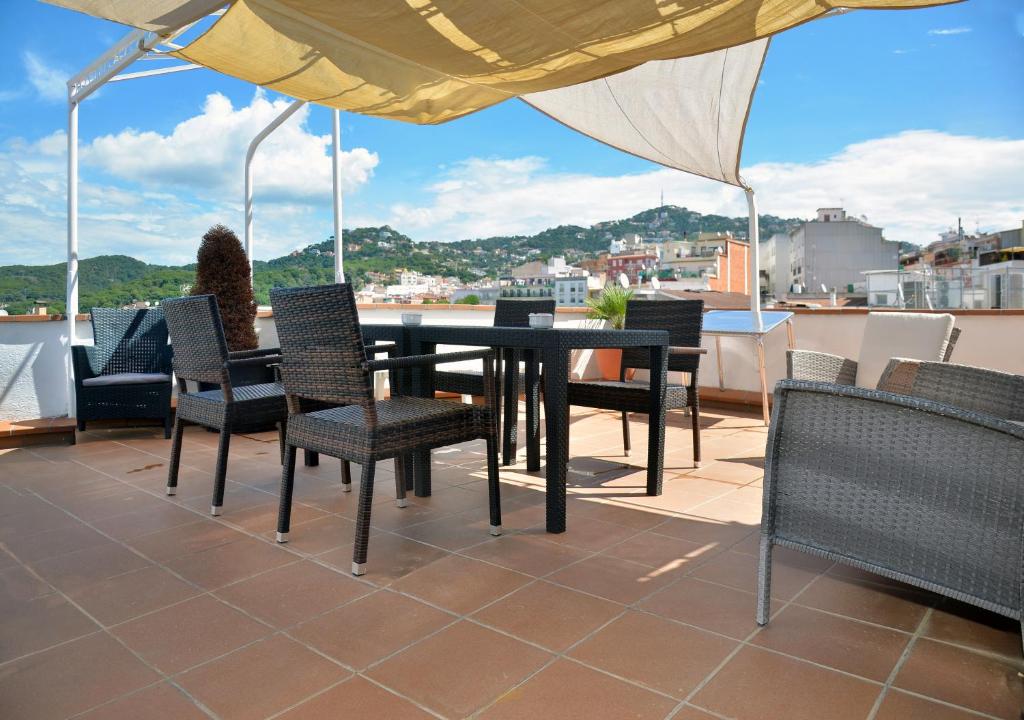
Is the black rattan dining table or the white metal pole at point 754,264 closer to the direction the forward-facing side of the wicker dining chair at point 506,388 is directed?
the black rattan dining table

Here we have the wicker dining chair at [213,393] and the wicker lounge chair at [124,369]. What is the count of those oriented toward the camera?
1

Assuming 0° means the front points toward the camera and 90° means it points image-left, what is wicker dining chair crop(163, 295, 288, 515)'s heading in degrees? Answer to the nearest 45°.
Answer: approximately 225°

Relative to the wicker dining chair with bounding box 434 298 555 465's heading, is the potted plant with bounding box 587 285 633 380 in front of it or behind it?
behind

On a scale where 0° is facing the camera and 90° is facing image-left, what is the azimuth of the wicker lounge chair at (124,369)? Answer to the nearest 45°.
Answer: approximately 0°

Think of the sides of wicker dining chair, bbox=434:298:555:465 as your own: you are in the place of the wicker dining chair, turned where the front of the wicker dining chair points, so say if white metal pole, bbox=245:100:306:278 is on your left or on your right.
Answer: on your right

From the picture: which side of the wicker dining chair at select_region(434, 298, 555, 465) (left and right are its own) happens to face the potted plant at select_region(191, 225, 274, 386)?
right

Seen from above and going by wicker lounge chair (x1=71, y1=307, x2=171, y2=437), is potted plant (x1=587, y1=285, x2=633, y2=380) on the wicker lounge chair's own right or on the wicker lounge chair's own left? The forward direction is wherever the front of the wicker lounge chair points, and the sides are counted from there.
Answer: on the wicker lounge chair's own left

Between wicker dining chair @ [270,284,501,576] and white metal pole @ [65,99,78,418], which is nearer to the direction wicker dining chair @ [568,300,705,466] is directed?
the wicker dining chair
